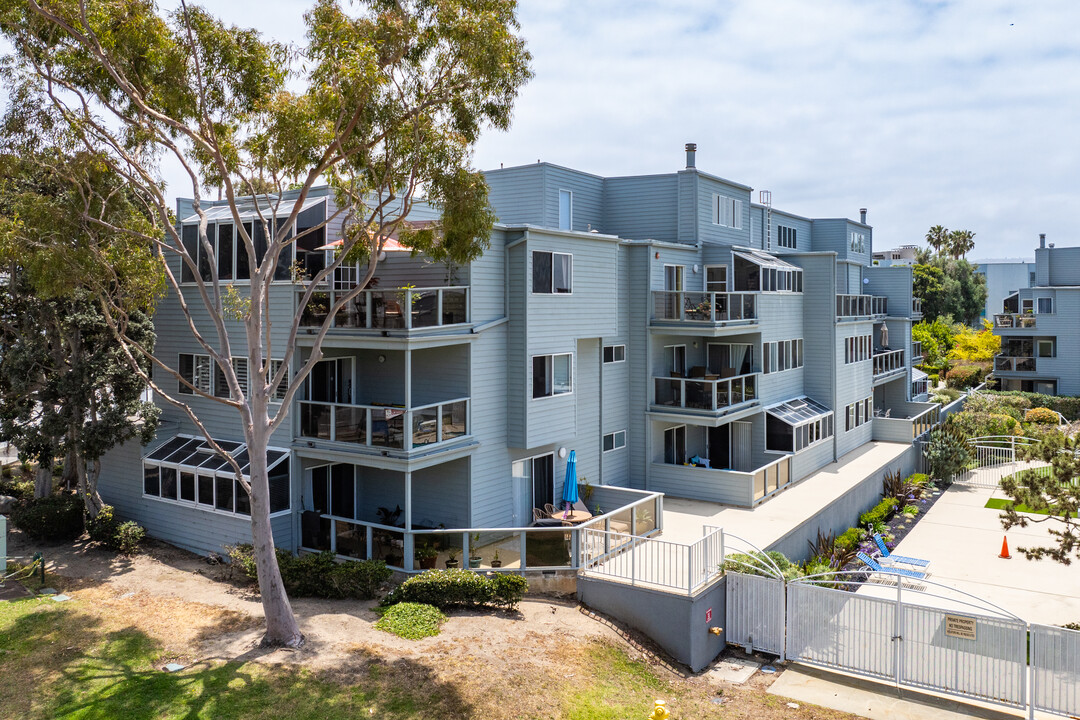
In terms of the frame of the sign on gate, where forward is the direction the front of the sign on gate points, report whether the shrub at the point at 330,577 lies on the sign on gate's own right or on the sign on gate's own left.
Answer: on the sign on gate's own right

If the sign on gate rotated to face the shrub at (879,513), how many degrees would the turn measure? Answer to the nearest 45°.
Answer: approximately 180°

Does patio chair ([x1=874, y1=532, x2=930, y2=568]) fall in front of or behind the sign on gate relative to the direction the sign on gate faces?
behind

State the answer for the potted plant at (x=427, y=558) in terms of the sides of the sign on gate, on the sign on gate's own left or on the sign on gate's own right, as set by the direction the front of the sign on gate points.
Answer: on the sign on gate's own right

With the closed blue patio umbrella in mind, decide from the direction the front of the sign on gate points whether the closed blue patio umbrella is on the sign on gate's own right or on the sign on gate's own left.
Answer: on the sign on gate's own right

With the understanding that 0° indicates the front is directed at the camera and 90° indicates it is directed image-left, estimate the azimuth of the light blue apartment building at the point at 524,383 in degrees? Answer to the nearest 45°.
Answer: approximately 315°

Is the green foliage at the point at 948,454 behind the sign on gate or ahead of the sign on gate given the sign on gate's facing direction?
behind

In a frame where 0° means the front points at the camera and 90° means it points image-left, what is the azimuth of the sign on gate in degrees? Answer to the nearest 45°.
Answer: approximately 0°

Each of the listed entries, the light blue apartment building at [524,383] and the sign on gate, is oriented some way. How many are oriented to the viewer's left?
0

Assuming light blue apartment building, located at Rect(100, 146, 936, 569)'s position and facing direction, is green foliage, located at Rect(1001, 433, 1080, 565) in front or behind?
in front
